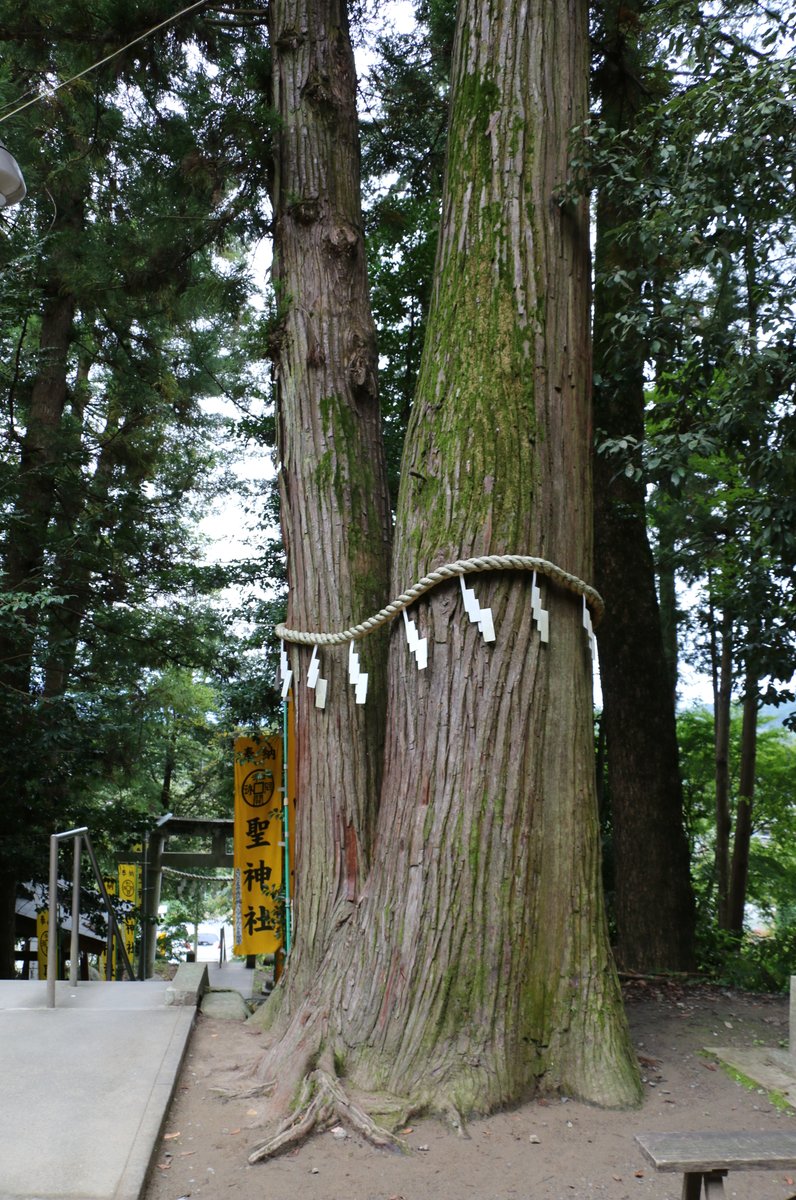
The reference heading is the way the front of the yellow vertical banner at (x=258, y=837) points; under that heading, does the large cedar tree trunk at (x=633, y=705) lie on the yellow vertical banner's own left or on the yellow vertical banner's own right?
on the yellow vertical banner's own left

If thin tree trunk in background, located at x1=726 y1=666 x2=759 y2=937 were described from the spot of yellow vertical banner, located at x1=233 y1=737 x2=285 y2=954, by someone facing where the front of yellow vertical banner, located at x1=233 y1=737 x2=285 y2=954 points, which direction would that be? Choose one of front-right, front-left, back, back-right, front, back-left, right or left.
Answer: back-left

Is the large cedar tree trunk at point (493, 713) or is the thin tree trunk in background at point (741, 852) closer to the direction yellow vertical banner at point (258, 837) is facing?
the large cedar tree trunk

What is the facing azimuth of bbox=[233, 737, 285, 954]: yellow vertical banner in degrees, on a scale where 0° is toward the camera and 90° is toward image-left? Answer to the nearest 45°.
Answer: approximately 0°

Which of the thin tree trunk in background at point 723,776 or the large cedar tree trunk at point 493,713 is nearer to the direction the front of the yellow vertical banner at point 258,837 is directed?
the large cedar tree trunk

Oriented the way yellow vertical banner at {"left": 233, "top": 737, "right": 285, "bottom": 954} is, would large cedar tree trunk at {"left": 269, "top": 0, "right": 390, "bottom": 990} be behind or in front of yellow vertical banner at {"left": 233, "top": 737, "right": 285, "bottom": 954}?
in front

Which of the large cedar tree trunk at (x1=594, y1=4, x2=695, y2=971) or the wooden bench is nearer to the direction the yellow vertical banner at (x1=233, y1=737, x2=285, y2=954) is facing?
the wooden bench

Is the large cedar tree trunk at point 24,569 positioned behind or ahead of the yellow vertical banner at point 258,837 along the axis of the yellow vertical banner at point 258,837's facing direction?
behind
